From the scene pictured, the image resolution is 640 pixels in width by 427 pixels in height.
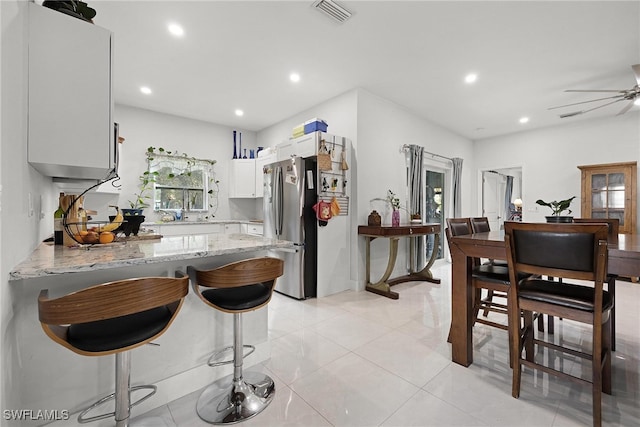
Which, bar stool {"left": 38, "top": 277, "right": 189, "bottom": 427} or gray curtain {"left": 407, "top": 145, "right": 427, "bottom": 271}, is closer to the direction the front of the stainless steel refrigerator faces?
the bar stool

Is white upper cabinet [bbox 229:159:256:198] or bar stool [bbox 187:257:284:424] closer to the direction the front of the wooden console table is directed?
the bar stool

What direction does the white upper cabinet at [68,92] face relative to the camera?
to the viewer's right

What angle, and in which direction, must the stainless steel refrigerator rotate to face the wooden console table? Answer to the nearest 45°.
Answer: approximately 135° to its left

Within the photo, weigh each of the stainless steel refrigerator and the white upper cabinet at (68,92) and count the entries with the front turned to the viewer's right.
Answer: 1

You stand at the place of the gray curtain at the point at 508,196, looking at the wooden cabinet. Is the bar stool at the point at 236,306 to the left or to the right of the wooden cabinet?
right

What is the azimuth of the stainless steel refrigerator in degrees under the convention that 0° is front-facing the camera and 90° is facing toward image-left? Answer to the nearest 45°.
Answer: approximately 45°

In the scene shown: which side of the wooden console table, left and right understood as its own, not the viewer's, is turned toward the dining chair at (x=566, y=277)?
front

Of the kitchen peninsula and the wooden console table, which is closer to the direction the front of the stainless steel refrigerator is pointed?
the kitchen peninsula

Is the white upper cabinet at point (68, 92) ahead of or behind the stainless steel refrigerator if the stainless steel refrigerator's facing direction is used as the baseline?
ahead

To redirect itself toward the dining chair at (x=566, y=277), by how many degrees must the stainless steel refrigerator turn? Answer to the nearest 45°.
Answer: approximately 90° to its left

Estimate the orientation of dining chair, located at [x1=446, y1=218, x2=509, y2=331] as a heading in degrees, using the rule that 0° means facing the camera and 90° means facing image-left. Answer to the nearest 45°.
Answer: approximately 315°

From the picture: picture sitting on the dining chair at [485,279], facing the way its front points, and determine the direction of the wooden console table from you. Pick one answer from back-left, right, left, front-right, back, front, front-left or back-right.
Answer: back
